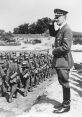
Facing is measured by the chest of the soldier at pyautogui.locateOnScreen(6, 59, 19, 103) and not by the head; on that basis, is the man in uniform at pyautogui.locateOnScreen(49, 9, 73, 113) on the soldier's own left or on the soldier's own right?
on the soldier's own left

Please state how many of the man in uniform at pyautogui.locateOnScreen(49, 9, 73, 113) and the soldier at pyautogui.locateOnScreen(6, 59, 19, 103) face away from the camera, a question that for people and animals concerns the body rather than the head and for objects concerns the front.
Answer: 0

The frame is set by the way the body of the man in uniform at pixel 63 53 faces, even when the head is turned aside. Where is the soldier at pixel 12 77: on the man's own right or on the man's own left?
on the man's own right

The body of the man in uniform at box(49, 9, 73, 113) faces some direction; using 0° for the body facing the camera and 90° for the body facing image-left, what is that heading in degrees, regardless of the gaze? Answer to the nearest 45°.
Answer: approximately 90°
